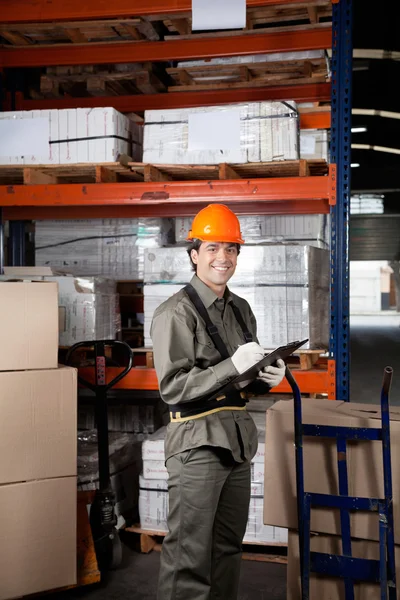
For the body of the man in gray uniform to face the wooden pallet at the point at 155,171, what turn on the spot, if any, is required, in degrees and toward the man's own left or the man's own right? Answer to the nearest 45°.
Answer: approximately 135° to the man's own left

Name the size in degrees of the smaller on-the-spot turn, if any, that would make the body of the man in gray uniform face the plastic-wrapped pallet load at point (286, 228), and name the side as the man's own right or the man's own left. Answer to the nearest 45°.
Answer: approximately 135° to the man's own left

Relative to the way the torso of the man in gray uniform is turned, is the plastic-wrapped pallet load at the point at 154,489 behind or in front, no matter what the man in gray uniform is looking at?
behind

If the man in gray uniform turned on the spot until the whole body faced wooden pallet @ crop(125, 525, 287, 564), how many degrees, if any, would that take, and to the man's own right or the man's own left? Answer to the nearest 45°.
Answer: approximately 135° to the man's own left

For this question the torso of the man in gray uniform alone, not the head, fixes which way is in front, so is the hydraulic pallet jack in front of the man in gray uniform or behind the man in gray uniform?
behind

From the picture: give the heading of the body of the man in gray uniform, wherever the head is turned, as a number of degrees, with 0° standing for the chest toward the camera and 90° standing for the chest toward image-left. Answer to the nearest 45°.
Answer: approximately 315°
